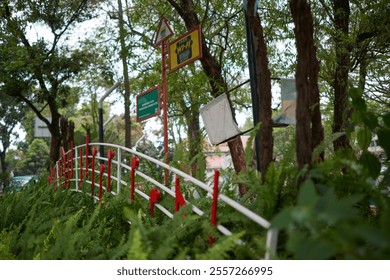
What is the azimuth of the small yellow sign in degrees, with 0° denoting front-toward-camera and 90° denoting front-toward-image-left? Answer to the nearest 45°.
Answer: approximately 45°

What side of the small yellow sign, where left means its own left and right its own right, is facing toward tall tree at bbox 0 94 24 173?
right

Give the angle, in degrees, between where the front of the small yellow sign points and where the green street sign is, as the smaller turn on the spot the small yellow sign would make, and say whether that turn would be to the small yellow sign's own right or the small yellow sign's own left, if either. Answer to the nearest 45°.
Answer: approximately 90° to the small yellow sign's own right

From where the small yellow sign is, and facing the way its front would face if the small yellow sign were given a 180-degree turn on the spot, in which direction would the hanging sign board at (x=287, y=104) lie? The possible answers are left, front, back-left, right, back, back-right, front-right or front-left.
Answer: front-right
